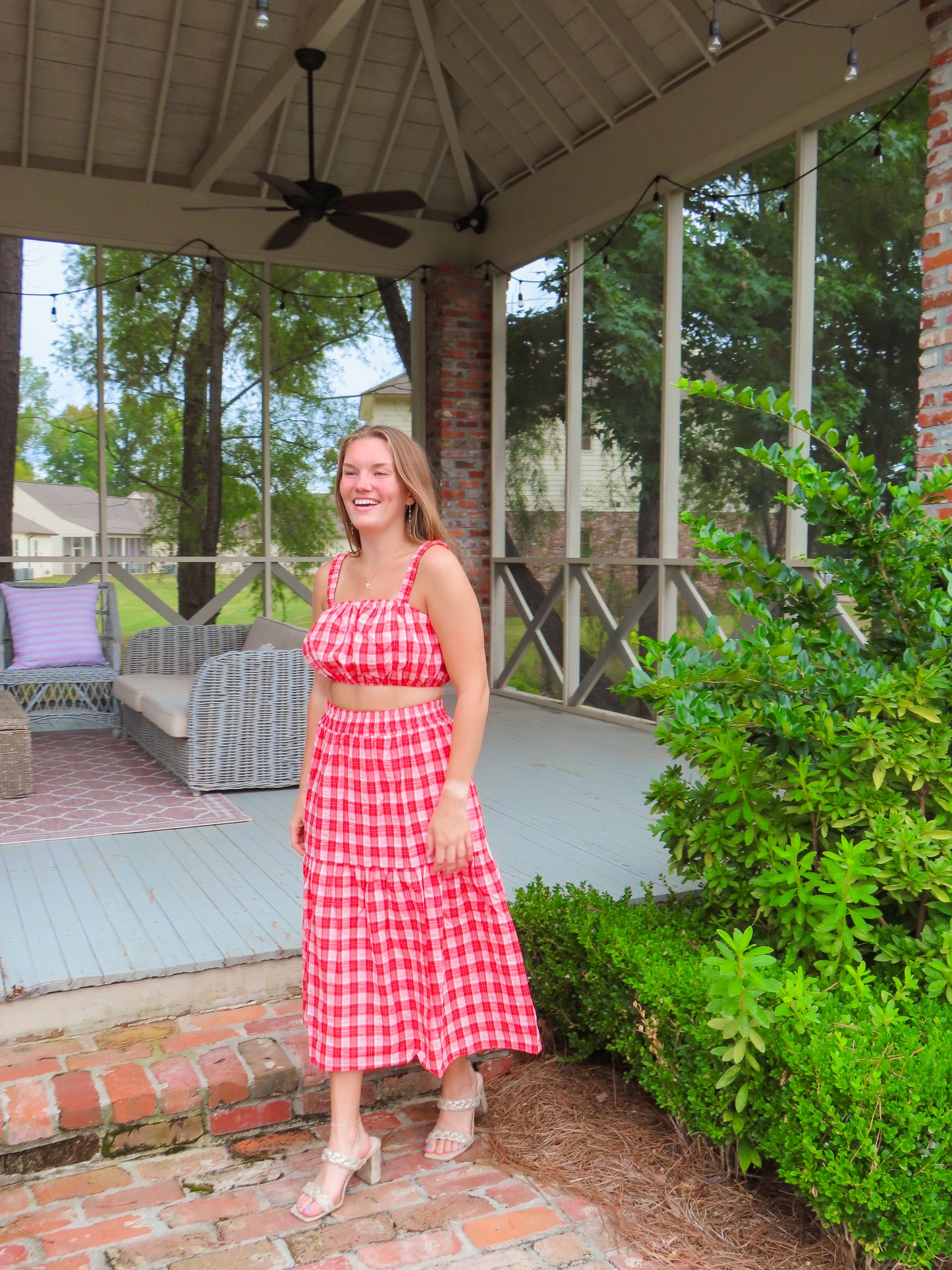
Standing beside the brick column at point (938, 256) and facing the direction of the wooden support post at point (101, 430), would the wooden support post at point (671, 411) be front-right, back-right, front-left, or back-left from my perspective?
front-right

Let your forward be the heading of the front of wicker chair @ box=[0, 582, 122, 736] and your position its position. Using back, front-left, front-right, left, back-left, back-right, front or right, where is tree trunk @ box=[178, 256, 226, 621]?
back-left

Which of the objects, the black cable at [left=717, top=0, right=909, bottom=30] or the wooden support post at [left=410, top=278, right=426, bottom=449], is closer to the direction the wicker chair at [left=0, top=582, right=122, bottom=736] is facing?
the black cable

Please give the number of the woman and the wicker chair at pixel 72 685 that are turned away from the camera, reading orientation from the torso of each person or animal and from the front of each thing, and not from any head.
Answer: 0

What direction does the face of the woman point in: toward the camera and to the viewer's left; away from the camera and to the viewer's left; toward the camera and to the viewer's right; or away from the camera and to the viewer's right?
toward the camera and to the viewer's left

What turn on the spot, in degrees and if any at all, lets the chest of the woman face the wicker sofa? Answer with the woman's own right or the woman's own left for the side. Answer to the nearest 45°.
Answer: approximately 135° to the woman's own right

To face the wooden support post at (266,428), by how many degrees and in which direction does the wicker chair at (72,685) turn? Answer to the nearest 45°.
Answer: approximately 135° to its left

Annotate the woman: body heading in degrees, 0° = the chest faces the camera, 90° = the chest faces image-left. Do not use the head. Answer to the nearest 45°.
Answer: approximately 45°

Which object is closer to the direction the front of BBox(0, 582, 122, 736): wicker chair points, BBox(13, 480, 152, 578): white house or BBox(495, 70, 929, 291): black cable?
the black cable

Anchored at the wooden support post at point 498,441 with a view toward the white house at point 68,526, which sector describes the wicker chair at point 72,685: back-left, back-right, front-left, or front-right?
front-left

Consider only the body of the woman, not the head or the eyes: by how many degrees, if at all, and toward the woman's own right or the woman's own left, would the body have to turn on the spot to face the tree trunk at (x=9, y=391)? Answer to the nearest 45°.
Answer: approximately 90° to the woman's own right

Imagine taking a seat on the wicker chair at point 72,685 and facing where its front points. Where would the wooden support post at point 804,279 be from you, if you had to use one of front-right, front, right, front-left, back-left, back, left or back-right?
front-left

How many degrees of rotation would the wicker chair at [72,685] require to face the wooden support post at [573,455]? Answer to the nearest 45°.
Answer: approximately 90° to its left

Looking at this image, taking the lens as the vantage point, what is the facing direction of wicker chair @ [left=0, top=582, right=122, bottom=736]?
facing the viewer
